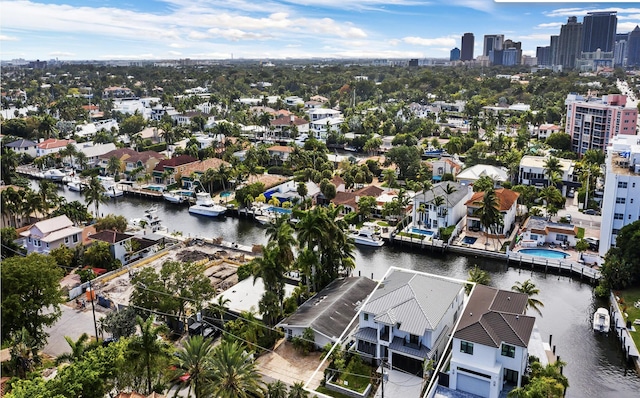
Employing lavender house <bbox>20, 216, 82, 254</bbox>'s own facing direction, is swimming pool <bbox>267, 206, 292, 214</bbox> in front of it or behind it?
behind

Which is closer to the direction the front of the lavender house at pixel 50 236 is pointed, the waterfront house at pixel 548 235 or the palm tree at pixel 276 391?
the palm tree

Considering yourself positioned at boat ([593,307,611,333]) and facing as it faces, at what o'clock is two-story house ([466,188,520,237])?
The two-story house is roughly at 11 o'clock from the boat.

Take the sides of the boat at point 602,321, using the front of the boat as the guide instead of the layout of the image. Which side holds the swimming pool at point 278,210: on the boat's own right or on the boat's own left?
on the boat's own left

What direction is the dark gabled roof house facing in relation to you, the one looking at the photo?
facing the viewer and to the left of the viewer

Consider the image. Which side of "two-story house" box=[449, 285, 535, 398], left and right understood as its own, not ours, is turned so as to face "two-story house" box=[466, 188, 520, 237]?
back

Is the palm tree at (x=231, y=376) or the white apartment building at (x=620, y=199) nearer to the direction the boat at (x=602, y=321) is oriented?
the white apartment building

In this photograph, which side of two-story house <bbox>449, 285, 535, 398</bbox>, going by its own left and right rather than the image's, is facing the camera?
front

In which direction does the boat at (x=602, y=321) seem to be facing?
away from the camera
